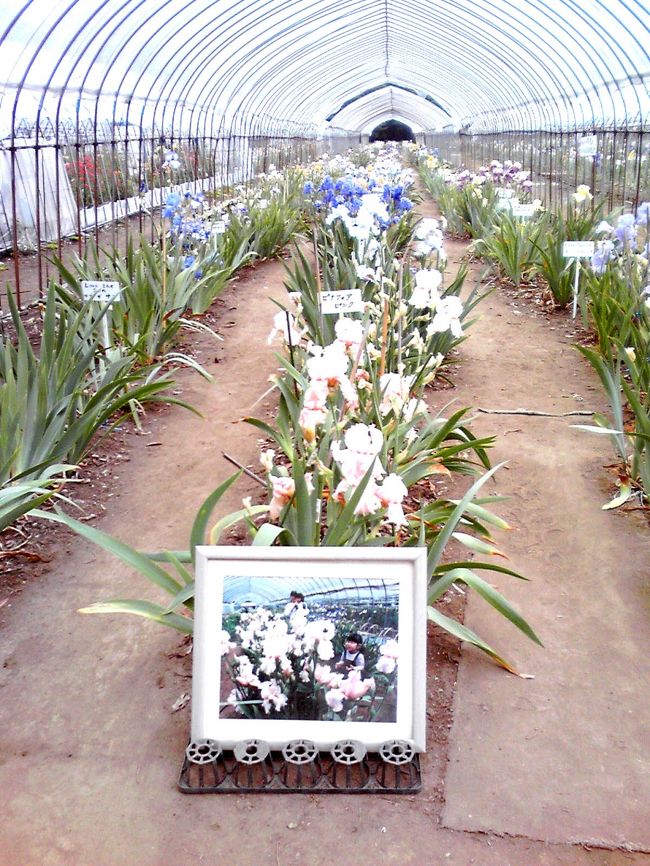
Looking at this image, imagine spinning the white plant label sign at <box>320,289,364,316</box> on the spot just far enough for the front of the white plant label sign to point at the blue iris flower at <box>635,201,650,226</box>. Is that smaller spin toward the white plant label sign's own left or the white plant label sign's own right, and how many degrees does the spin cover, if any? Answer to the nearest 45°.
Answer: approximately 135° to the white plant label sign's own left

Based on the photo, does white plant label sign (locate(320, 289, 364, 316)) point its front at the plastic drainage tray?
yes

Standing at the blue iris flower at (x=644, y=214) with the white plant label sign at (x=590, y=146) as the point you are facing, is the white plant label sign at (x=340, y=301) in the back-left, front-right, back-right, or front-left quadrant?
back-left

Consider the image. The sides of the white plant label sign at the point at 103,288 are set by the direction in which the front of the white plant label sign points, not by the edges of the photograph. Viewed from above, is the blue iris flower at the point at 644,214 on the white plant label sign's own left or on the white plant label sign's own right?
on the white plant label sign's own left

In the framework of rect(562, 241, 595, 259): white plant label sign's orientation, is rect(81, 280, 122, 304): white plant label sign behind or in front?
in front

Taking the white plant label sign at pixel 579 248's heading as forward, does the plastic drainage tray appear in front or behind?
in front

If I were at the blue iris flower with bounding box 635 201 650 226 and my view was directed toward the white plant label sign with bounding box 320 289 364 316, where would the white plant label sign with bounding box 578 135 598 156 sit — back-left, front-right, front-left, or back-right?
back-right

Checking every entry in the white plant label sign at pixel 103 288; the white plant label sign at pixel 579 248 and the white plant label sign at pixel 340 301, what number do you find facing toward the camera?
3

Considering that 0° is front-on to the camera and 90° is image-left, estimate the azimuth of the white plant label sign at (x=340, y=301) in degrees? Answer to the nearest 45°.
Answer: approximately 0°

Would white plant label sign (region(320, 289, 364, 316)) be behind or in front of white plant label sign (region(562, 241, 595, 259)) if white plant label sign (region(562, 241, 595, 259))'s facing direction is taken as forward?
in front
